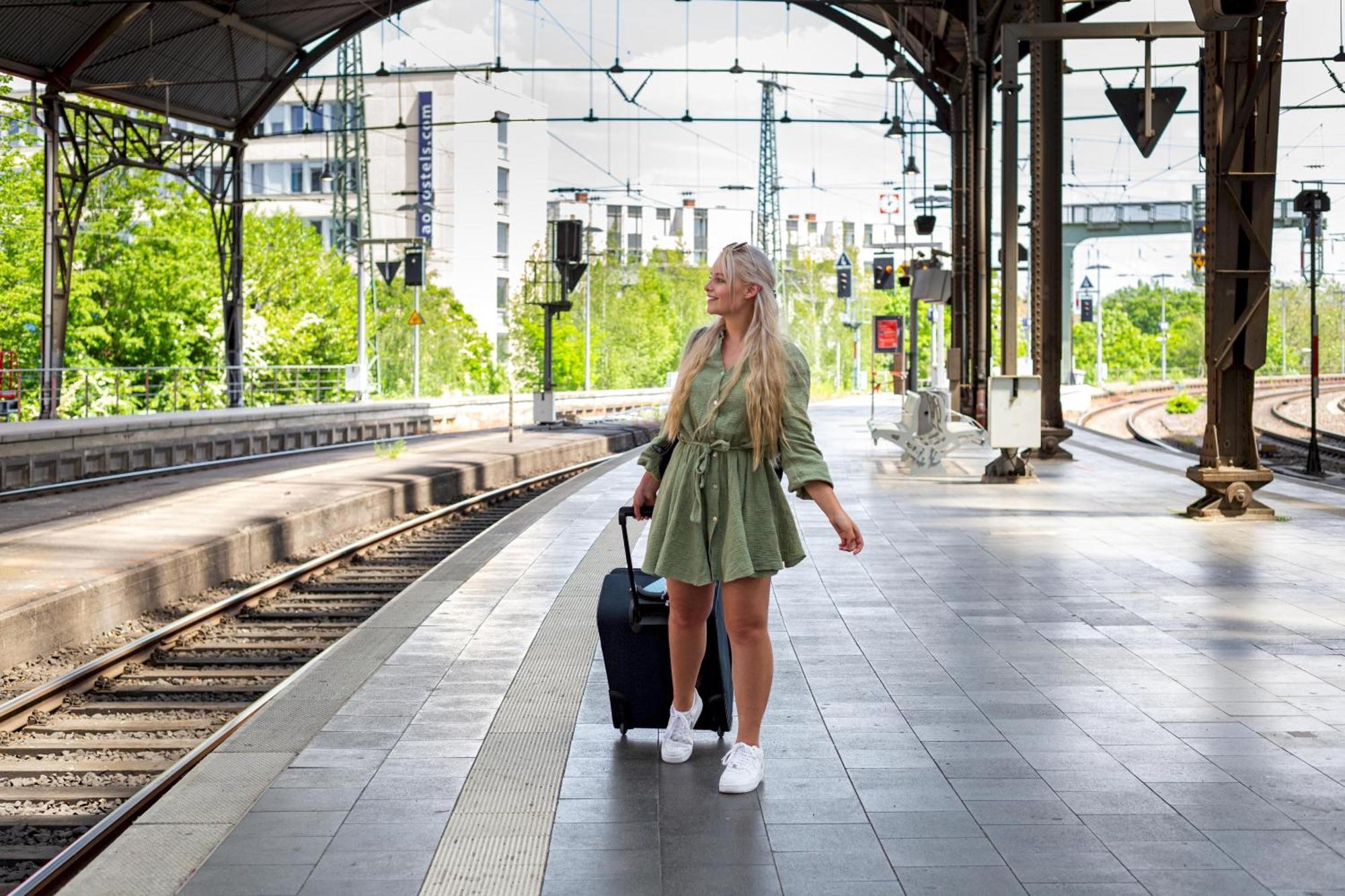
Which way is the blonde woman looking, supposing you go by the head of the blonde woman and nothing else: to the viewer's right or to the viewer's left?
to the viewer's left

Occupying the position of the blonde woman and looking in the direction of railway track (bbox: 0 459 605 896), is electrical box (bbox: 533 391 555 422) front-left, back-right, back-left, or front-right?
front-right

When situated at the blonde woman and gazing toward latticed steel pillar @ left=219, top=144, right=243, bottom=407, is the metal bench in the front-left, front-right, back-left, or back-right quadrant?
front-right

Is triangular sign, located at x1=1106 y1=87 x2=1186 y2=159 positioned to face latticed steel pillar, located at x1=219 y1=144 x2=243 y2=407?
no

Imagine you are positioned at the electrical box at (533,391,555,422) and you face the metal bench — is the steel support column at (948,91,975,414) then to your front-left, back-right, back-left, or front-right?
front-left

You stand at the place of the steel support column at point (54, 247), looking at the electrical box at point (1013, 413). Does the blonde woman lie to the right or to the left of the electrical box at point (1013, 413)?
right

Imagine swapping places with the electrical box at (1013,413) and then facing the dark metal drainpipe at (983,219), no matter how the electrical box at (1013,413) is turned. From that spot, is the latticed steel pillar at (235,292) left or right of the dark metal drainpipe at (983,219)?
left
